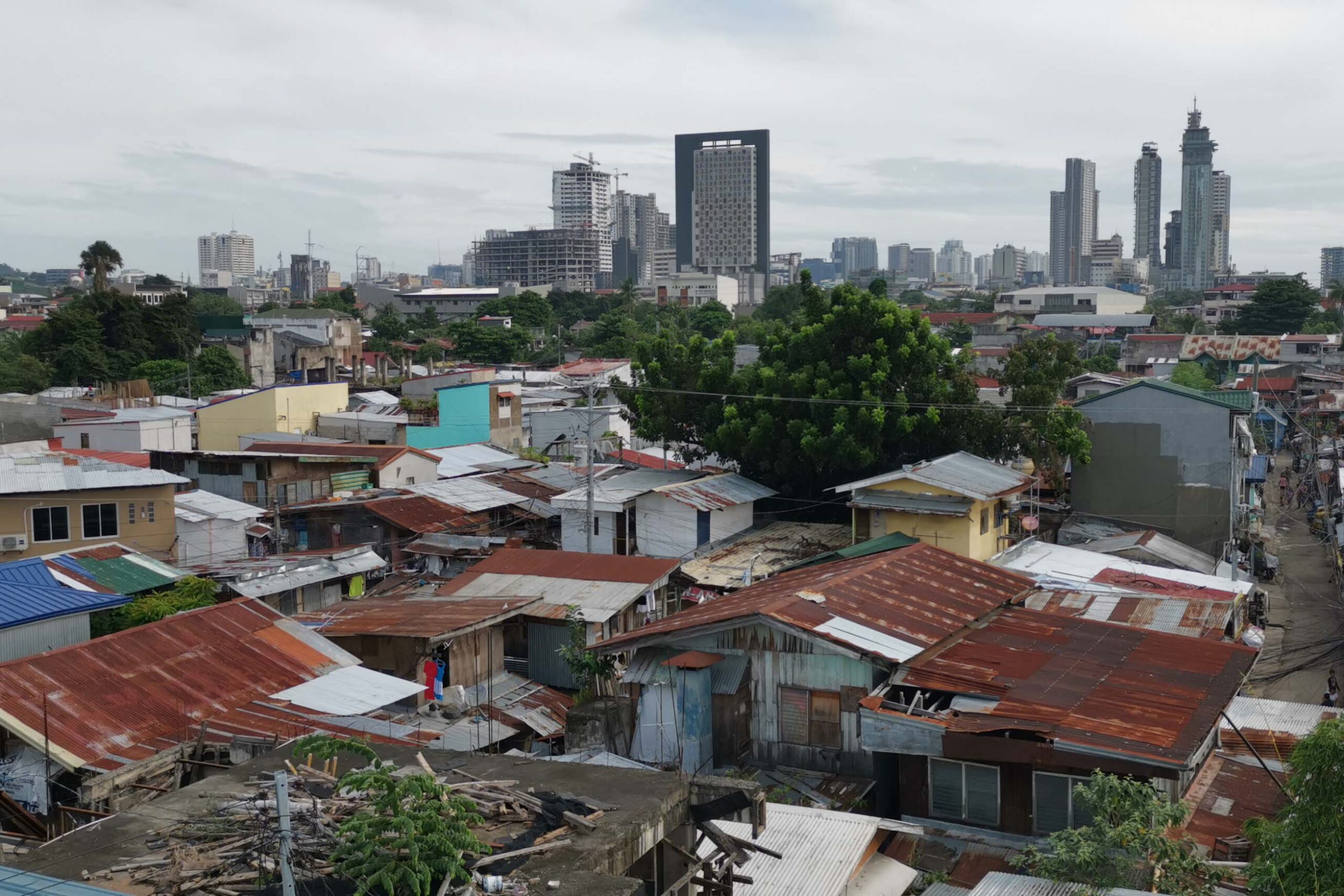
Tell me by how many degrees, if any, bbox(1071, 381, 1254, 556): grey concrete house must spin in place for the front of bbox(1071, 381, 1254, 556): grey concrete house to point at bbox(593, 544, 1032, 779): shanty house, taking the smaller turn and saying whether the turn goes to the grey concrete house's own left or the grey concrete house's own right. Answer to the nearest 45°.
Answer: approximately 90° to the grey concrete house's own right

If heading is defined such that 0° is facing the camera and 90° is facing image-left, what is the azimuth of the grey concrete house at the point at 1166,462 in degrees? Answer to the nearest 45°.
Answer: approximately 270°

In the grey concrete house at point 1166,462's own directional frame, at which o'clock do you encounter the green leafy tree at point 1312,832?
The green leafy tree is roughly at 3 o'clock from the grey concrete house.

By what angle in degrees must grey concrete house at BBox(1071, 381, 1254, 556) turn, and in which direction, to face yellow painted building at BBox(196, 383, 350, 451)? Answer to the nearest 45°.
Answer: approximately 180°

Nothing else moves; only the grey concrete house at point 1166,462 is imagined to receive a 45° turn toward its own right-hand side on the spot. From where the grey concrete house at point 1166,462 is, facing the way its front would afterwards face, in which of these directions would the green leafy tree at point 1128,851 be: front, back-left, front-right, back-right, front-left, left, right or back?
front-right

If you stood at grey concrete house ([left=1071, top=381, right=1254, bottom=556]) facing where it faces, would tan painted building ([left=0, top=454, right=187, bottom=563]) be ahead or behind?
behind

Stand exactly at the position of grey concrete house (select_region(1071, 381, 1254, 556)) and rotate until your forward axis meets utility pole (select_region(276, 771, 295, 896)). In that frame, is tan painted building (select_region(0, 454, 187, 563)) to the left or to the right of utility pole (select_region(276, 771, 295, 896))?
right

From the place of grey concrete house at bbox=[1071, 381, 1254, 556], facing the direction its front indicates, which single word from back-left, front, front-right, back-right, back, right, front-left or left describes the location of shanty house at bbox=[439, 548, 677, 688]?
back-right

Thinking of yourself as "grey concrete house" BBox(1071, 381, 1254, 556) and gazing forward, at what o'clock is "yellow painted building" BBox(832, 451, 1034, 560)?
The yellow painted building is roughly at 4 o'clock from the grey concrete house.

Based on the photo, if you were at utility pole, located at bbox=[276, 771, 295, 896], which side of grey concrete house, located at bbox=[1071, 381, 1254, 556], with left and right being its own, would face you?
right
